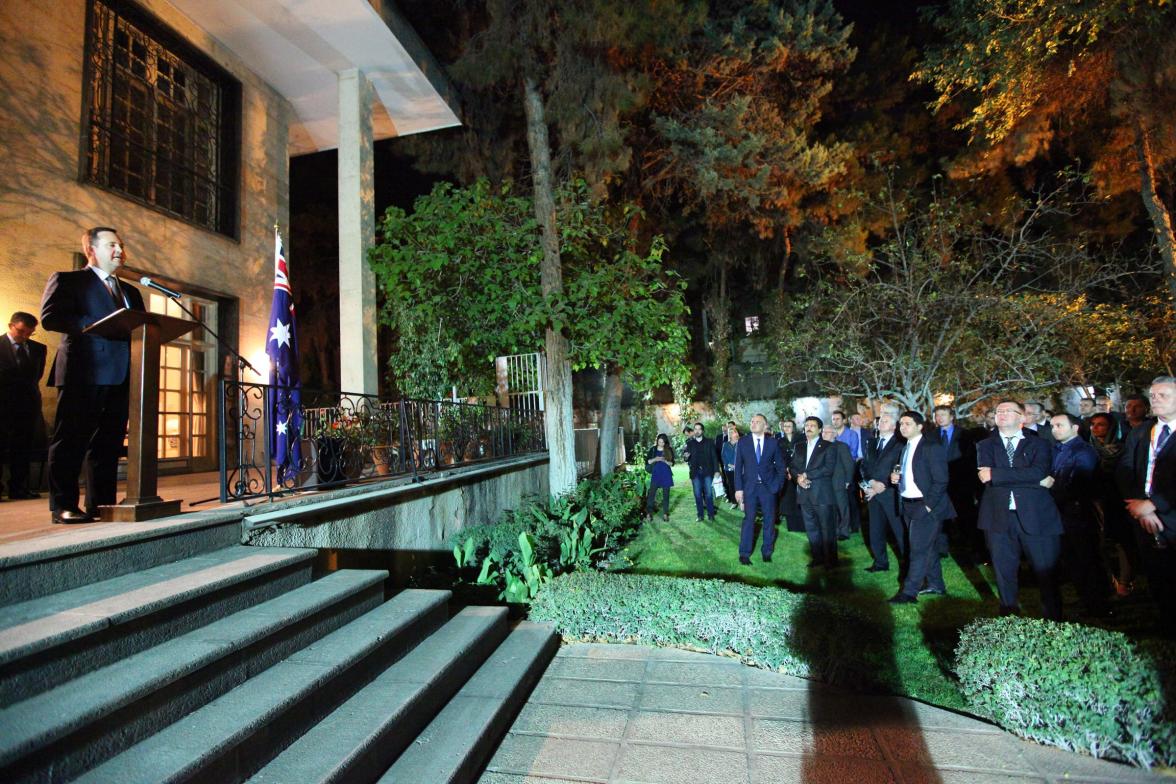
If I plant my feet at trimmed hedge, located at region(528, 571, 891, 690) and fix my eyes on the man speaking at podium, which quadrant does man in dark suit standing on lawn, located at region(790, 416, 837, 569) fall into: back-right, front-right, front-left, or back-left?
back-right

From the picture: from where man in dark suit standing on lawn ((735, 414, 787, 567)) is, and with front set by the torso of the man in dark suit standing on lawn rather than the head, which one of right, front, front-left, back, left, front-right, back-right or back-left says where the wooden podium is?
front-right

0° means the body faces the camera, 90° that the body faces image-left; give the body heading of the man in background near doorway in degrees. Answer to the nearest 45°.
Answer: approximately 315°

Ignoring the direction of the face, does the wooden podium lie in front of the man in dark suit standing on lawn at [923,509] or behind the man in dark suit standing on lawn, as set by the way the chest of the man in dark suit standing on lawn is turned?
in front

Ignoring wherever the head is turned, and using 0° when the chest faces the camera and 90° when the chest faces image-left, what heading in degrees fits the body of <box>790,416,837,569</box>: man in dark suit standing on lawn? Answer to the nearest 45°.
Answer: approximately 45°

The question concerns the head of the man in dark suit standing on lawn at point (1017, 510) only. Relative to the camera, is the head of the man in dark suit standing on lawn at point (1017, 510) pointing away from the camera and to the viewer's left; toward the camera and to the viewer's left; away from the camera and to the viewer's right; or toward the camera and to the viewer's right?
toward the camera and to the viewer's left

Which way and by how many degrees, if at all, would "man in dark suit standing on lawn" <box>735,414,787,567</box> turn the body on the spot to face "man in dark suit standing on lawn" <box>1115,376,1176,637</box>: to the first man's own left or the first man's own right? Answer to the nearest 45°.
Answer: approximately 45° to the first man's own left

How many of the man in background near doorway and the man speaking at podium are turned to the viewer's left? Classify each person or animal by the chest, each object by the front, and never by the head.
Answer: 0

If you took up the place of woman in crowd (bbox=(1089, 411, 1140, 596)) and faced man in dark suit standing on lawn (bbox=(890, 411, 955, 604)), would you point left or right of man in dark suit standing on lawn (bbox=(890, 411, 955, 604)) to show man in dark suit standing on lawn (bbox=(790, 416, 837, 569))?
right

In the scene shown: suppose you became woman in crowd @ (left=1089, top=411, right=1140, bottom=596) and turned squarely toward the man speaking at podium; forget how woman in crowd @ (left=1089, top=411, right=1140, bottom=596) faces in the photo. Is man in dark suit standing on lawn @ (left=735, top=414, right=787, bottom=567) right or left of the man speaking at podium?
right

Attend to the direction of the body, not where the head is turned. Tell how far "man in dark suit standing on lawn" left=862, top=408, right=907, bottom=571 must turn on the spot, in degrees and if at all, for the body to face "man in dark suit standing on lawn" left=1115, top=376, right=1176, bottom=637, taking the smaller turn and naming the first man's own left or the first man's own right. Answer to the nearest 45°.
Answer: approximately 90° to the first man's own left

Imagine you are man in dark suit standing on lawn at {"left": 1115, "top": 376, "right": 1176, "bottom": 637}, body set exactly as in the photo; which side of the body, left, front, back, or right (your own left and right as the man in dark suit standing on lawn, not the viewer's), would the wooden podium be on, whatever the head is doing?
front

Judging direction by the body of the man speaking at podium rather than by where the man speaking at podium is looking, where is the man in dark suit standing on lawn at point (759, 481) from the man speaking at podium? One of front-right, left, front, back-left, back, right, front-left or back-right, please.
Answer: front-left

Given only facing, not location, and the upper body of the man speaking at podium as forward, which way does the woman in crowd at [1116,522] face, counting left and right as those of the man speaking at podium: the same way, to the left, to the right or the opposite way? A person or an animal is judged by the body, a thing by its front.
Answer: the opposite way

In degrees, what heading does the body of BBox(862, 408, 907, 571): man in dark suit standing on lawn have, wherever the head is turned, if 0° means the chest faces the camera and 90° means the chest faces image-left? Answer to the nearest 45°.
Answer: approximately 45°
